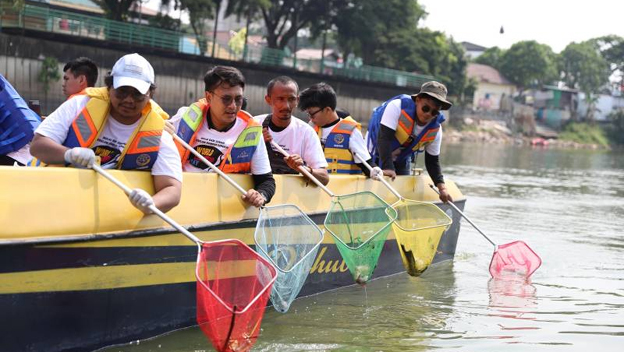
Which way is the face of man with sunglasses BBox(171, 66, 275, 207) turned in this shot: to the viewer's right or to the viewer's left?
to the viewer's right

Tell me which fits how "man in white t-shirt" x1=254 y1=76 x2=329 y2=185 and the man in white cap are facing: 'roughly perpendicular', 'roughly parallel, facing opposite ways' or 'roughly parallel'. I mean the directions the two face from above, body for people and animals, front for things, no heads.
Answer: roughly parallel

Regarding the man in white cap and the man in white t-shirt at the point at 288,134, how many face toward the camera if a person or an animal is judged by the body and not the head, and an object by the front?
2

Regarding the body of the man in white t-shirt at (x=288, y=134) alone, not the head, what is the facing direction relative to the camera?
toward the camera

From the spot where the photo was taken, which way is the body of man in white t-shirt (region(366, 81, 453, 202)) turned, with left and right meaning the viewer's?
facing the viewer and to the right of the viewer

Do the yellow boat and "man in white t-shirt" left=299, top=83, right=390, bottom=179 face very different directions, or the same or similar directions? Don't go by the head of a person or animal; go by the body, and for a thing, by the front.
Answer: very different directions

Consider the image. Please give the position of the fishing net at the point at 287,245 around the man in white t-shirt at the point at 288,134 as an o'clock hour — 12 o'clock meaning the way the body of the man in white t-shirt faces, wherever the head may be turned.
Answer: The fishing net is roughly at 12 o'clock from the man in white t-shirt.

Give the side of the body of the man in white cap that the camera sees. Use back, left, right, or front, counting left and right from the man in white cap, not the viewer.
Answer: front

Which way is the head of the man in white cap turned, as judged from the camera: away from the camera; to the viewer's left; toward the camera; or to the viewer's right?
toward the camera

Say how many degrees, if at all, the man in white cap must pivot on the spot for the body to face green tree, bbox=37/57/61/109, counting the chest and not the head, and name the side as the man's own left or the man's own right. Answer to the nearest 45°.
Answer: approximately 180°

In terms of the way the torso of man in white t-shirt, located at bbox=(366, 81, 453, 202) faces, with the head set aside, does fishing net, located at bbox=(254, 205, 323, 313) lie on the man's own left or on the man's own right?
on the man's own right

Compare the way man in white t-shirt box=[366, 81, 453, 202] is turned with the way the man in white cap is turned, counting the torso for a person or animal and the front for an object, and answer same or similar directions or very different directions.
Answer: same or similar directions

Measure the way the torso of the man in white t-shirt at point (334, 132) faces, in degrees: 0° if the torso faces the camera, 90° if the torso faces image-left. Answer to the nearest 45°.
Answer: approximately 45°

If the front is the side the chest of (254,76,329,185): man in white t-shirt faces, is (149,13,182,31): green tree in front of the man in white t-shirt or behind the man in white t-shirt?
behind
